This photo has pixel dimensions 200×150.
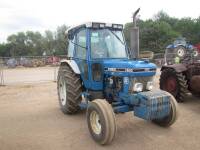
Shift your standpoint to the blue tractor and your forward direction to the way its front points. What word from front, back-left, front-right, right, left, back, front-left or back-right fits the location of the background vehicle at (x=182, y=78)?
left

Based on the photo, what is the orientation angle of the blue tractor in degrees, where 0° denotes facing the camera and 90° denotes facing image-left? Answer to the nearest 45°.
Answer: approximately 315°
